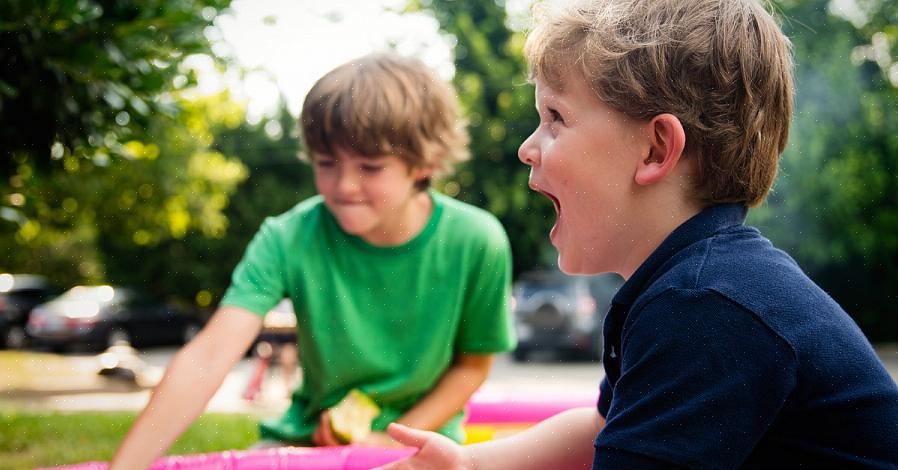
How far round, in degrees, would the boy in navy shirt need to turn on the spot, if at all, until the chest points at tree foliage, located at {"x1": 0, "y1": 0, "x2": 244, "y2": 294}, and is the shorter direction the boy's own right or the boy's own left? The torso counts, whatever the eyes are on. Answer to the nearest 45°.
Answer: approximately 45° to the boy's own right

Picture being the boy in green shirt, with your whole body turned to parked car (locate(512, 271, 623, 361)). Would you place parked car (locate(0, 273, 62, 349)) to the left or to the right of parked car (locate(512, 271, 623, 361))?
left

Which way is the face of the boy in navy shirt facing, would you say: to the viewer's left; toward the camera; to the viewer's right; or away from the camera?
to the viewer's left

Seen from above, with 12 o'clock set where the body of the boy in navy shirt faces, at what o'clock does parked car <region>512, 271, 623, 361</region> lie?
The parked car is roughly at 3 o'clock from the boy in navy shirt.

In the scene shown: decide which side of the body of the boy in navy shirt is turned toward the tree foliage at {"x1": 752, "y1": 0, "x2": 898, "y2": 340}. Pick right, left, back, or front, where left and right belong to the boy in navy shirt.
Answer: right

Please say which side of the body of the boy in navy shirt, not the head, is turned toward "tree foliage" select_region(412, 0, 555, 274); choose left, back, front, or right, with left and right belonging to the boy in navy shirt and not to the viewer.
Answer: right

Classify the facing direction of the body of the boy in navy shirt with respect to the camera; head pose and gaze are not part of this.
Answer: to the viewer's left
